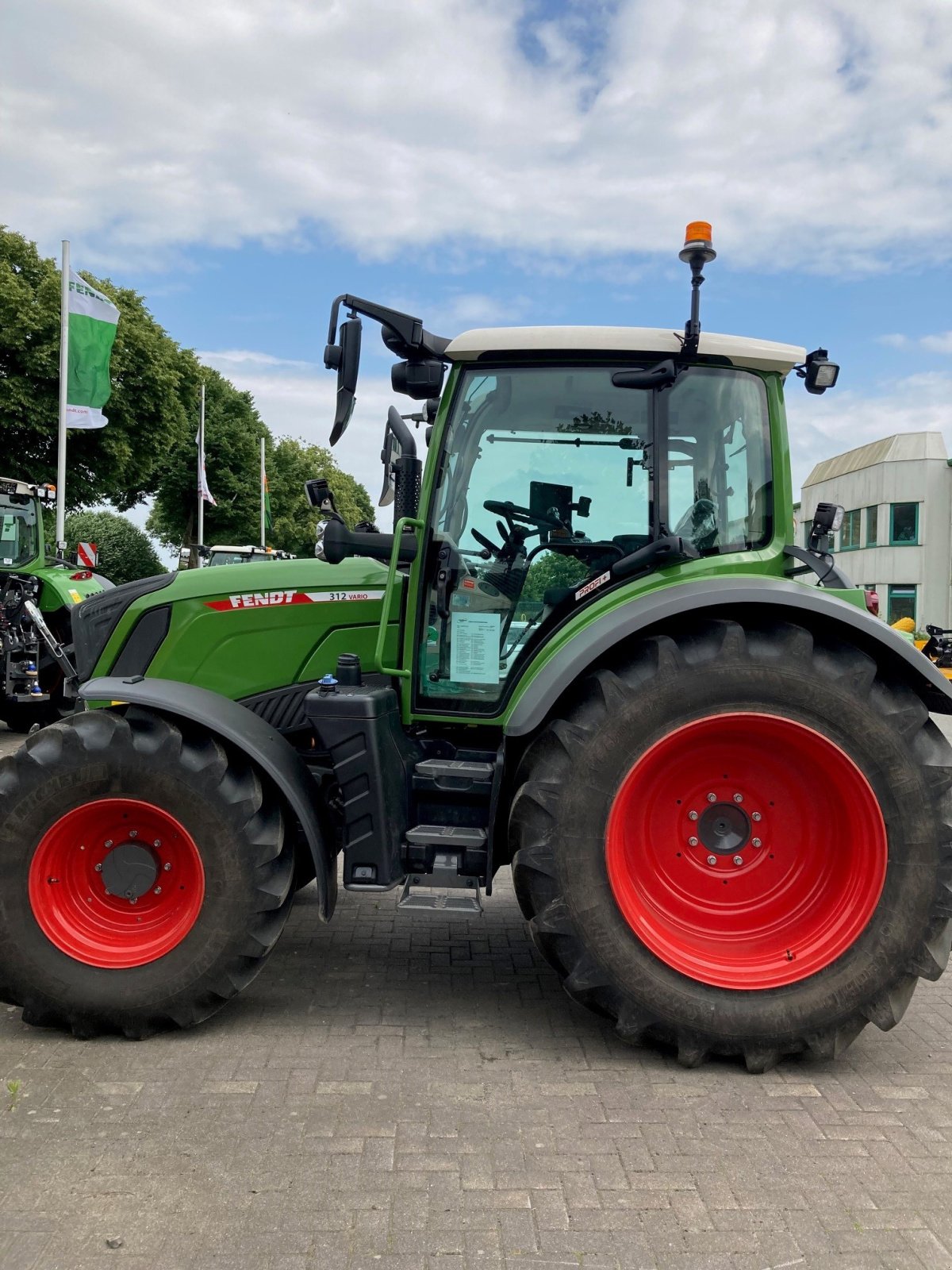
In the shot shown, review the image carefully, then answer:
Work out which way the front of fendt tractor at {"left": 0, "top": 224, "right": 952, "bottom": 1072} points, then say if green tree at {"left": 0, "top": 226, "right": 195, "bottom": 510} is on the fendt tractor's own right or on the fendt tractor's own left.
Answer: on the fendt tractor's own right

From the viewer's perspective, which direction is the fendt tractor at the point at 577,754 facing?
to the viewer's left

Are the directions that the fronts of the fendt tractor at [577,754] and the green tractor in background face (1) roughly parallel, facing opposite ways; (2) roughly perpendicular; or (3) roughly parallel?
roughly perpendicular

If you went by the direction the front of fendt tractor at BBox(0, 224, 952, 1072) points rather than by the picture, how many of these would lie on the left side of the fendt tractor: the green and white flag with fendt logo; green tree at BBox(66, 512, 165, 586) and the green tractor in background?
0

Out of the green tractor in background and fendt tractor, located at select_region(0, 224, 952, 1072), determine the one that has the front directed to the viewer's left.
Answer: the fendt tractor
